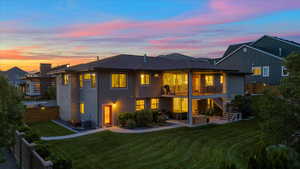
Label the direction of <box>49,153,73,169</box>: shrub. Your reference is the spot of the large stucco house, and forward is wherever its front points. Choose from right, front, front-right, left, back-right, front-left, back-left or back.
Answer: back

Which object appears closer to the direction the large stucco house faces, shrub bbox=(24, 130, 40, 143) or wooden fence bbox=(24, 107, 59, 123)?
the shrub

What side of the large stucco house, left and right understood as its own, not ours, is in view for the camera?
back

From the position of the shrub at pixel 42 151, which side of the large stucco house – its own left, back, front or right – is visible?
back

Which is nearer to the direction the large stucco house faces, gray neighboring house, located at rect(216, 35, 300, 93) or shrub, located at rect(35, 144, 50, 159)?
the shrub

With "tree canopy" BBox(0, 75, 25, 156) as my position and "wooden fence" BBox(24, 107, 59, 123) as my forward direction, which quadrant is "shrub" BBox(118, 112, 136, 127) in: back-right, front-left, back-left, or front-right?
front-right

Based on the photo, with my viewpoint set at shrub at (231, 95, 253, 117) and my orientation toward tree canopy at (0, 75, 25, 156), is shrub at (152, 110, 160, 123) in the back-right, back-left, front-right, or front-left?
front-right

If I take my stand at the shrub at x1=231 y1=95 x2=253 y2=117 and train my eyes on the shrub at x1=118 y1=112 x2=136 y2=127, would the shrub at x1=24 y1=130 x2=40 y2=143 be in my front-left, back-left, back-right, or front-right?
front-left
